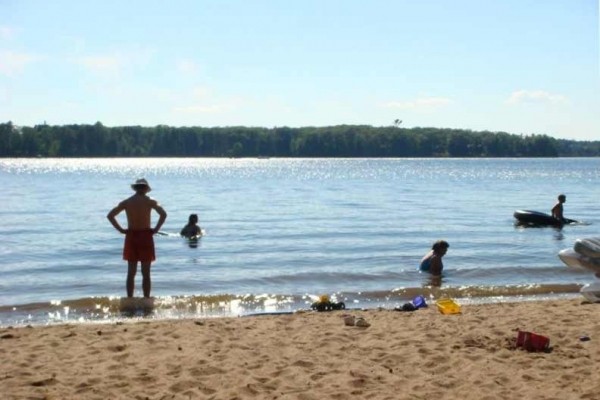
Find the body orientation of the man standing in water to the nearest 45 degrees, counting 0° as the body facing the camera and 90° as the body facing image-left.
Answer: approximately 180°

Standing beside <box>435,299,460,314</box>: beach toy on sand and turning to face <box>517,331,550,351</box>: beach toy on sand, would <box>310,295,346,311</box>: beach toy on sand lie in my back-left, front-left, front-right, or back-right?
back-right

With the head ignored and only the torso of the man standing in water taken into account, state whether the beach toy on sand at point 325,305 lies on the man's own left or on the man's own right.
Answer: on the man's own right

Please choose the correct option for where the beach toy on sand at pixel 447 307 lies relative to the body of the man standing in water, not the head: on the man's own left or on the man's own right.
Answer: on the man's own right

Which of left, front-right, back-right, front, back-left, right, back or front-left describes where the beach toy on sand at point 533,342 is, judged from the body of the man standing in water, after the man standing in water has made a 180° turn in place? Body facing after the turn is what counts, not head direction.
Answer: front-left
